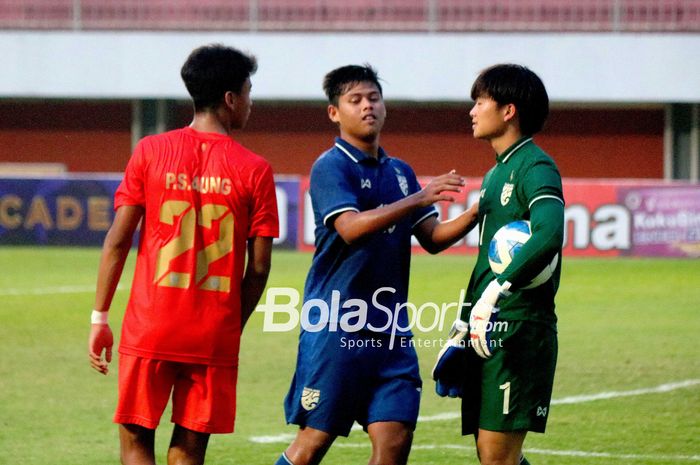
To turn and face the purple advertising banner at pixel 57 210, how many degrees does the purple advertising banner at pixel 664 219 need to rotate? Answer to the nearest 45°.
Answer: approximately 90° to its right

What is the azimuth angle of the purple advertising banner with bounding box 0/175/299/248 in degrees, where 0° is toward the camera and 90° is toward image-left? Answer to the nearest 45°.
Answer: approximately 0°

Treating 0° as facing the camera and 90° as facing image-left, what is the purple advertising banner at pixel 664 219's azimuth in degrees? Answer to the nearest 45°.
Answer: approximately 0°

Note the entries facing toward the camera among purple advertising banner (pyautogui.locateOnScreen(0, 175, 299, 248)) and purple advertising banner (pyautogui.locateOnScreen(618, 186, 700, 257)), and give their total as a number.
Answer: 2
